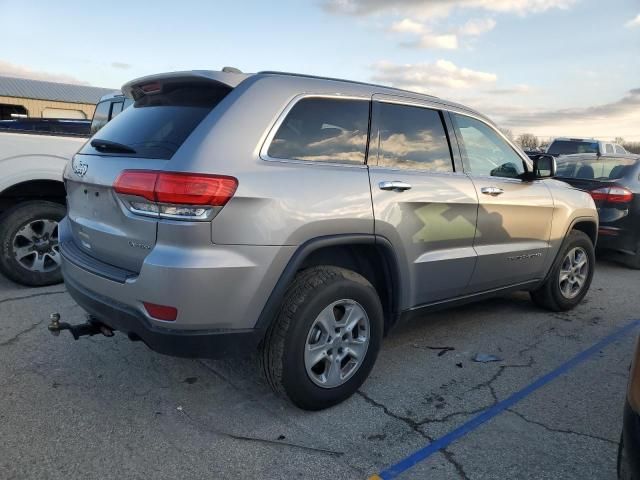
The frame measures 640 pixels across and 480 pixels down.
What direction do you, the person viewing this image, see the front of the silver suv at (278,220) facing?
facing away from the viewer and to the right of the viewer

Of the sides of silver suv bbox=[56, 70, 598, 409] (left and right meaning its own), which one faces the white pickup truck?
left

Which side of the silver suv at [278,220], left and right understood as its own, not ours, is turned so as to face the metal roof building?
left

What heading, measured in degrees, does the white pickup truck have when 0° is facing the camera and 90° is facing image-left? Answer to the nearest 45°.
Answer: approximately 270°

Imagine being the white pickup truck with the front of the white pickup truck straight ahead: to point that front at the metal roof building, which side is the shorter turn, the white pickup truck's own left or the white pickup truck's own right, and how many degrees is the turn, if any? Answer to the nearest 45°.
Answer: approximately 90° to the white pickup truck's own left

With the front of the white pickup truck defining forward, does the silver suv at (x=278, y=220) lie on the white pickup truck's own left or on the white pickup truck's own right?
on the white pickup truck's own right
